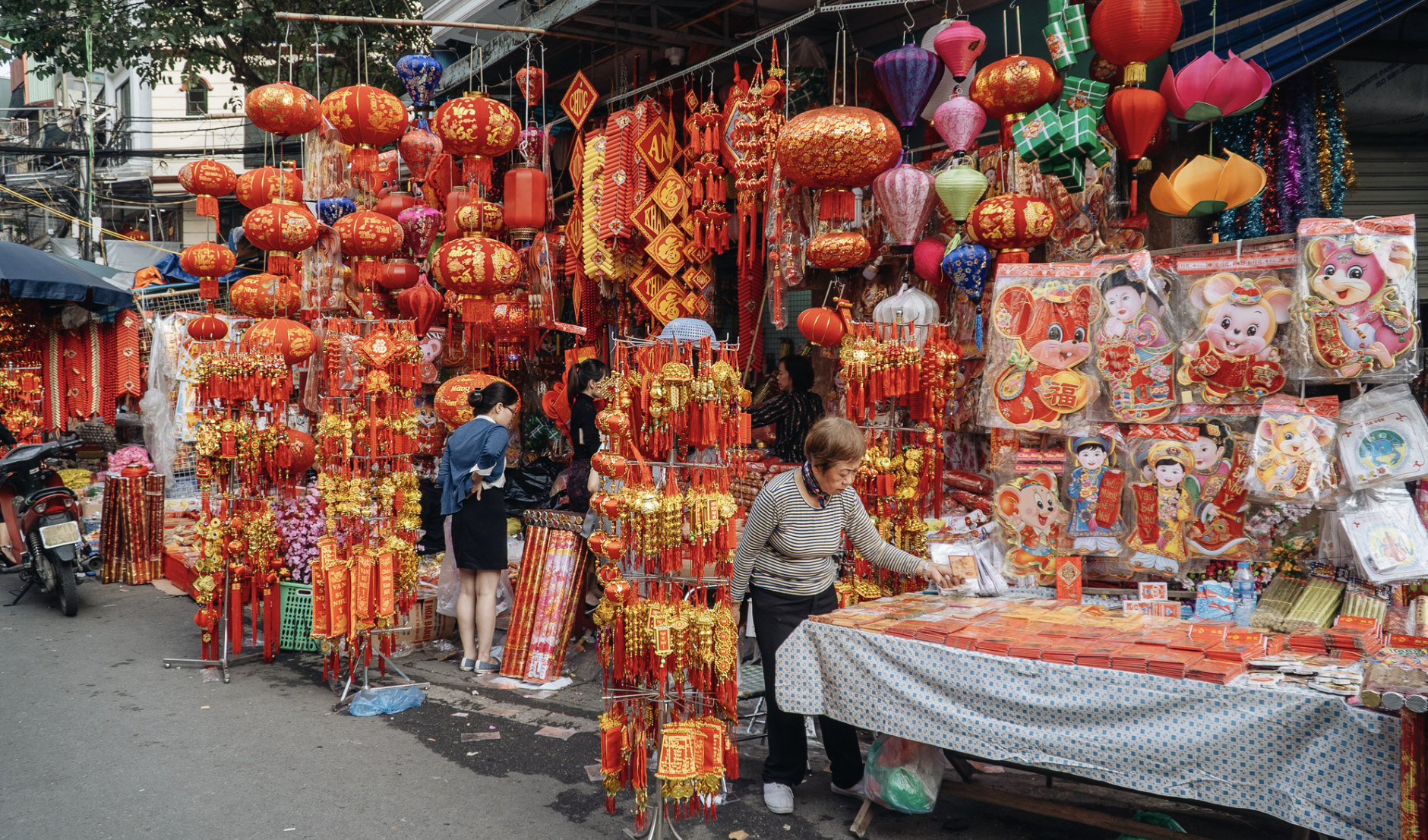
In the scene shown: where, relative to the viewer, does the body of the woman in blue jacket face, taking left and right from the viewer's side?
facing away from the viewer and to the right of the viewer

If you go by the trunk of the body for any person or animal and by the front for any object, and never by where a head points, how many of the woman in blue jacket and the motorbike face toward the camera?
0

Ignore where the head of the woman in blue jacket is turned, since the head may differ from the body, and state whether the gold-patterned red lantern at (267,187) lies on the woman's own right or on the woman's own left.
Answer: on the woman's own left

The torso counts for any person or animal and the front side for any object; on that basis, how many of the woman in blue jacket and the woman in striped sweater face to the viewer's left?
0

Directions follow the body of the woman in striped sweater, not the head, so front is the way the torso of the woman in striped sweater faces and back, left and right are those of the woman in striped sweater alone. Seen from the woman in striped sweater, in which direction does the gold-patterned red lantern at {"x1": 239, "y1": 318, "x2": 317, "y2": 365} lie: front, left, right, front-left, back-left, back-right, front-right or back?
back

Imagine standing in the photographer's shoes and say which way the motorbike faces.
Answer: facing away from the viewer and to the left of the viewer

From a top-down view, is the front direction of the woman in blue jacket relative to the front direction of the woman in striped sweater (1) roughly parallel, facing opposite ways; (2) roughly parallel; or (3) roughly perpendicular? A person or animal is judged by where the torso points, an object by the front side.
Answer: roughly perpendicular

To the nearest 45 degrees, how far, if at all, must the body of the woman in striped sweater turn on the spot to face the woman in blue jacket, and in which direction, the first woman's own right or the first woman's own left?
approximately 180°

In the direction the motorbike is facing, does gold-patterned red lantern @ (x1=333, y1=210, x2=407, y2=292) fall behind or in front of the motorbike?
behind

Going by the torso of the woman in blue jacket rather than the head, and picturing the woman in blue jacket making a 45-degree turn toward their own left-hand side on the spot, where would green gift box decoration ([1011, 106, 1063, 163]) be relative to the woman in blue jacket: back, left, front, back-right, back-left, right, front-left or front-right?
back-right

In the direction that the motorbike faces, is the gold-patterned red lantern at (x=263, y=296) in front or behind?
behind

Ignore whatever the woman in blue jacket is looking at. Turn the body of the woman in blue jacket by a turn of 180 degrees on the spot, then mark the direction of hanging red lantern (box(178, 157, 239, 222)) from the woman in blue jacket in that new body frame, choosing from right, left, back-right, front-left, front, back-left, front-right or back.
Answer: right

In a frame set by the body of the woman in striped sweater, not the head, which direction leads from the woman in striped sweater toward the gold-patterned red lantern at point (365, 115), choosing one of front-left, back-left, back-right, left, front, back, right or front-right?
back

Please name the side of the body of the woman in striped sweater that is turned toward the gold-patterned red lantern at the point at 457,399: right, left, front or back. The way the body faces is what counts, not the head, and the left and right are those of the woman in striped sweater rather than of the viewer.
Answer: back

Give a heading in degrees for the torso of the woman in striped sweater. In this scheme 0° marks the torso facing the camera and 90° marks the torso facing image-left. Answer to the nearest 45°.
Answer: approximately 315°
